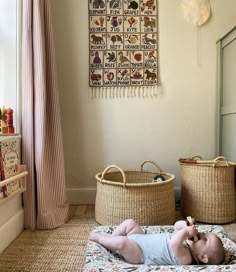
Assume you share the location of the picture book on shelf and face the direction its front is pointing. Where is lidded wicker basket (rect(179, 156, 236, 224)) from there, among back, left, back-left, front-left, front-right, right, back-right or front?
front-left

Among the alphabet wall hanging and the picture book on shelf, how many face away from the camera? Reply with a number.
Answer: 0

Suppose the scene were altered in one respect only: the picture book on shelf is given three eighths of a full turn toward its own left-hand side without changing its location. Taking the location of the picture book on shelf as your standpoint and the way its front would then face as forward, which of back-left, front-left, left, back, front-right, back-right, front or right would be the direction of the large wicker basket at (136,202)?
right

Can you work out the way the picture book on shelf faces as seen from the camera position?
facing the viewer and to the right of the viewer

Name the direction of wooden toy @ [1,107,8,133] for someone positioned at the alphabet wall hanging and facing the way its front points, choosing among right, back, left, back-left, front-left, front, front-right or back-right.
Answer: front-right

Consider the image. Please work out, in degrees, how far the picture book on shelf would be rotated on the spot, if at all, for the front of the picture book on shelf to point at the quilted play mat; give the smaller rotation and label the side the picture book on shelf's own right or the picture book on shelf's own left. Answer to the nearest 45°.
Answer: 0° — it already faces it

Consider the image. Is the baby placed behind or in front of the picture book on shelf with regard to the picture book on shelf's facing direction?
in front

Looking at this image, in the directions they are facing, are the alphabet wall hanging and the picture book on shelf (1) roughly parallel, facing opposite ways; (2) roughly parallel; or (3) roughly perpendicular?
roughly perpendicular

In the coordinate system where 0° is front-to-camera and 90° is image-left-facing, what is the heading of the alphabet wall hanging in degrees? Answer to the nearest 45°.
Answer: approximately 0°

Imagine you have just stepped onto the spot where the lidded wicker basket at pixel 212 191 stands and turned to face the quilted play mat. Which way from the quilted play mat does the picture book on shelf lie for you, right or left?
right
